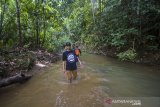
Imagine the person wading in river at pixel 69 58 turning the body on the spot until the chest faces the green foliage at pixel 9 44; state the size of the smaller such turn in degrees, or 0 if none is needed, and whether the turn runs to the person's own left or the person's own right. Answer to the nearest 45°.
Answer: approximately 135° to the person's own right

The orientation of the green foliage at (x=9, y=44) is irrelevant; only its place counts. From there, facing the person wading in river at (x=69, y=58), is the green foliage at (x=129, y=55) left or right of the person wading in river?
left

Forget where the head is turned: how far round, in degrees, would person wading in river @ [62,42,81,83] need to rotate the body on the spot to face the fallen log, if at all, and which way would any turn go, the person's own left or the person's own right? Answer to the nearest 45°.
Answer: approximately 90° to the person's own right

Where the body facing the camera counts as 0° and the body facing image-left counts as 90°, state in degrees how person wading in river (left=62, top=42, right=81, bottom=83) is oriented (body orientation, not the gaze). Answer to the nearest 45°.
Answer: approximately 0°

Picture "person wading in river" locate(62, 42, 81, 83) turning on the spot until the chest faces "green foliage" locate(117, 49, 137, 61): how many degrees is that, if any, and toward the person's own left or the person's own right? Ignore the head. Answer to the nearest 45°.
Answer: approximately 135° to the person's own left
